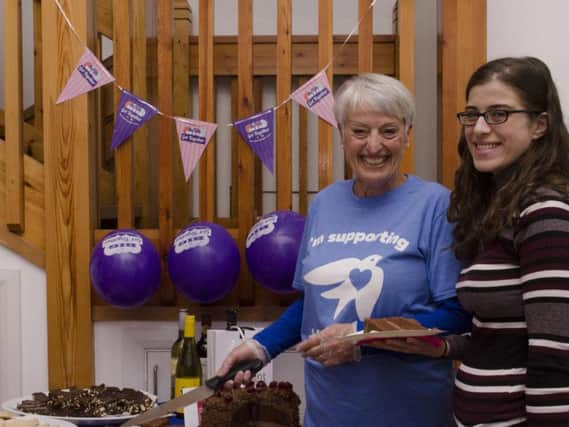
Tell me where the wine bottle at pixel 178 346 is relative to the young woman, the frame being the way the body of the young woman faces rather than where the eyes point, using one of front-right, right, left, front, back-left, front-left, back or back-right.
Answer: right

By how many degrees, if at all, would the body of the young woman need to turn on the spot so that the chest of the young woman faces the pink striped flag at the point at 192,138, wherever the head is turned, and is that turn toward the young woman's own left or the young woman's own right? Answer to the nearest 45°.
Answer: approximately 90° to the young woman's own right

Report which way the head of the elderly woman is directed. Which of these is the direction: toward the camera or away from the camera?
toward the camera

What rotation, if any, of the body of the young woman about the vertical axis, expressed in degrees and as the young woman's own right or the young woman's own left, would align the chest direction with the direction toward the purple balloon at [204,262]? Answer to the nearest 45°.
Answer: approximately 90° to the young woman's own right

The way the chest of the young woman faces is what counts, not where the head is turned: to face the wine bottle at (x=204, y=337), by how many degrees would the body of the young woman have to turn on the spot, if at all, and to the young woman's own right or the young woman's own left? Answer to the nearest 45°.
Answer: approximately 90° to the young woman's own right

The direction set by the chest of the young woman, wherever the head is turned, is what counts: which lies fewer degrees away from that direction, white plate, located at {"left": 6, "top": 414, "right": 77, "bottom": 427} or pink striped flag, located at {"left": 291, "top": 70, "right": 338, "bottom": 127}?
the white plate

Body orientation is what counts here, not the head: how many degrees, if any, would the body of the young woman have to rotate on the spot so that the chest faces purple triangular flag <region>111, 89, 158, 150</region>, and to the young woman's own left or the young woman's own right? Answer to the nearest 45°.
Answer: approximately 90° to the young woman's own right

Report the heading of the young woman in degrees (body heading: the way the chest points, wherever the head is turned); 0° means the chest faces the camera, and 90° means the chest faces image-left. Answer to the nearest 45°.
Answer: approximately 45°

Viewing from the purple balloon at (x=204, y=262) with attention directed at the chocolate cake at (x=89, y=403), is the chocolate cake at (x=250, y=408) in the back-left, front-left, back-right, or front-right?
front-left

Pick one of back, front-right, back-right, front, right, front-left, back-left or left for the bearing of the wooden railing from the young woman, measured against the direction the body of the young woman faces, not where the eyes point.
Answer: right

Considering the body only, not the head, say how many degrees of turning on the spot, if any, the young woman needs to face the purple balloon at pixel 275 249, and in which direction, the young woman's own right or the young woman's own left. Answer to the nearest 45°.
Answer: approximately 90° to the young woman's own right
